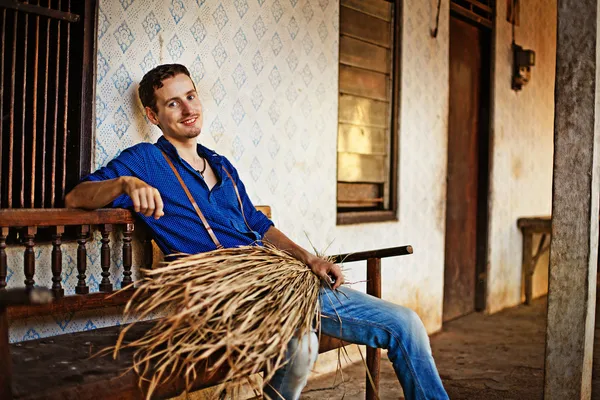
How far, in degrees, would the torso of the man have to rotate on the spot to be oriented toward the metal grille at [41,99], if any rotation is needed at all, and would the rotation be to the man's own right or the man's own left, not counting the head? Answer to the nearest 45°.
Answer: approximately 135° to the man's own right

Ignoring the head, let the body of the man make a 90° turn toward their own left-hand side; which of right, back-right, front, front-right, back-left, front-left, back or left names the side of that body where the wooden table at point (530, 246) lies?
front

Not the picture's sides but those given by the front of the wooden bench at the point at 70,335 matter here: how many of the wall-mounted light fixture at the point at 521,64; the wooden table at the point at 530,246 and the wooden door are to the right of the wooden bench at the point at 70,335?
0

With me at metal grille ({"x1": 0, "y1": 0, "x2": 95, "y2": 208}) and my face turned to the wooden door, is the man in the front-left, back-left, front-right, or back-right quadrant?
front-right

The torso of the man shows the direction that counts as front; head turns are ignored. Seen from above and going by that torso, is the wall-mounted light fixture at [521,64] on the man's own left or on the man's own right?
on the man's own left

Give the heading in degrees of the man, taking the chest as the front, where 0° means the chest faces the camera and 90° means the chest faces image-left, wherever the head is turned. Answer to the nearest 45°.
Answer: approximately 315°

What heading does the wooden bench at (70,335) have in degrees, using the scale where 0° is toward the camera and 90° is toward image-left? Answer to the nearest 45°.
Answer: approximately 315°

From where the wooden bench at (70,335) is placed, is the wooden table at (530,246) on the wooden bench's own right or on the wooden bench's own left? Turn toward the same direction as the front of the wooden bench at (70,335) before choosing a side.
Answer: on the wooden bench's own left

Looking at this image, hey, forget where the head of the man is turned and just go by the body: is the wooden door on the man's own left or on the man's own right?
on the man's own left

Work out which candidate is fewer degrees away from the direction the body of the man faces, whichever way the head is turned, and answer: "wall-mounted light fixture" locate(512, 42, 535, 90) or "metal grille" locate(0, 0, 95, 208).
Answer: the wall-mounted light fixture

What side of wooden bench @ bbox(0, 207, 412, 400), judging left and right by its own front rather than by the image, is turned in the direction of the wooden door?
left

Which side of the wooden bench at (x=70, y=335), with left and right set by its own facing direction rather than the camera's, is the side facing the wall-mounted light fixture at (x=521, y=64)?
left
